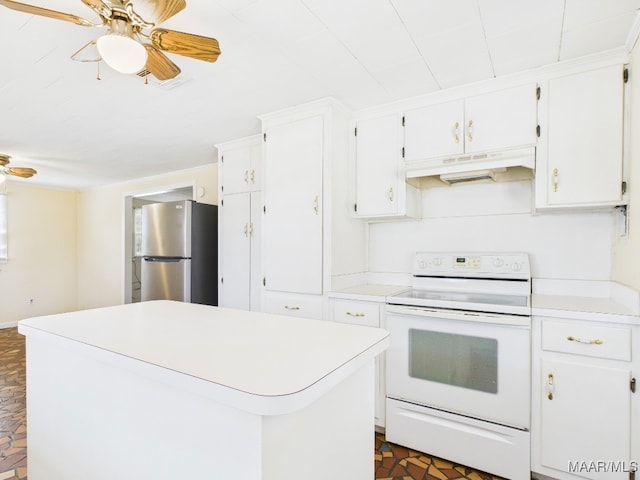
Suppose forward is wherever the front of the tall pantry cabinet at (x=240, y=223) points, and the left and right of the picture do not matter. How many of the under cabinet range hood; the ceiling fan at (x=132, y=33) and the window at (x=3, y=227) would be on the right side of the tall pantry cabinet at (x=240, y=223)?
1

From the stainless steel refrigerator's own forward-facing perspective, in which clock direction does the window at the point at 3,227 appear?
The window is roughly at 3 o'clock from the stainless steel refrigerator.

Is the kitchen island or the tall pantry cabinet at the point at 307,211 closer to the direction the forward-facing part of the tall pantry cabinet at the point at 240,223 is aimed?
the kitchen island

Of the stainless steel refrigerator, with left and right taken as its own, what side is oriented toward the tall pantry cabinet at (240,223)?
left

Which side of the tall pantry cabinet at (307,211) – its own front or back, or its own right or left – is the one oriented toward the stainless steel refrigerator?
right

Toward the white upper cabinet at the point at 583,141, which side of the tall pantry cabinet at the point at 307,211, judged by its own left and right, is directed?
left

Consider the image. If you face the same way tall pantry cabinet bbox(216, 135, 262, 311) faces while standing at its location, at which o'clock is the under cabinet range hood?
The under cabinet range hood is roughly at 9 o'clock from the tall pantry cabinet.

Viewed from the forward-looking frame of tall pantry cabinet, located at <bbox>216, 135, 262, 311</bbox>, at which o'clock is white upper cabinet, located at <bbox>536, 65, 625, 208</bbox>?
The white upper cabinet is roughly at 9 o'clock from the tall pantry cabinet.

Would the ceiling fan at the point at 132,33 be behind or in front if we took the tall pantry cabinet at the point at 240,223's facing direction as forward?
in front

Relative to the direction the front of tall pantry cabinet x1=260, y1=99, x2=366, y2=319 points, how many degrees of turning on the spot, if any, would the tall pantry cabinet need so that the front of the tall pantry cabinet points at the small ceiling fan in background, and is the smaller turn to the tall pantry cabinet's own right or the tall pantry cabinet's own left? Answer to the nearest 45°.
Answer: approximately 45° to the tall pantry cabinet's own right

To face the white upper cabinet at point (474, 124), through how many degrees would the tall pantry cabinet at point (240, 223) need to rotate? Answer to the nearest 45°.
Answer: approximately 90° to its left

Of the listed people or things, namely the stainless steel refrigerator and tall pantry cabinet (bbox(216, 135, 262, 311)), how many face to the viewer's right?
0

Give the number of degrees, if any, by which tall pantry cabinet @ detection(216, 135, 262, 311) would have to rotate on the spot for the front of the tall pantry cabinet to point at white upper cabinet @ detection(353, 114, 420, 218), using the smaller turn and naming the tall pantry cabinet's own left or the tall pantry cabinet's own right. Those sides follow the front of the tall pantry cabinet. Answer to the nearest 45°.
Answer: approximately 90° to the tall pantry cabinet's own left

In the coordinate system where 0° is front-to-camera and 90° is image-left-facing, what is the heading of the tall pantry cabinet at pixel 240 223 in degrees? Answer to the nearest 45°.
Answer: approximately 45°
